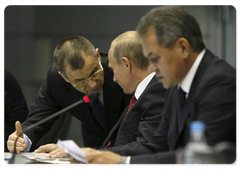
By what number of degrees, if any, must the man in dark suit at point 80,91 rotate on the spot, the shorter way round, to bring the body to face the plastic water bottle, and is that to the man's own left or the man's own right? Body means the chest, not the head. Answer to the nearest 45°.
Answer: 0° — they already face it

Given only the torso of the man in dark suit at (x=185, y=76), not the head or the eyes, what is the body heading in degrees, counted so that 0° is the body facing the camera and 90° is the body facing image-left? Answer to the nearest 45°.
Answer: approximately 90°

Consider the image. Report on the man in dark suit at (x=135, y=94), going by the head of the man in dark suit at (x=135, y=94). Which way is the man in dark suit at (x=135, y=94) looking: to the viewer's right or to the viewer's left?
to the viewer's left

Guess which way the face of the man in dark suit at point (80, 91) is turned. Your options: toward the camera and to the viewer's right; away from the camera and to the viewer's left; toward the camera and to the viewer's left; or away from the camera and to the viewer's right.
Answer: toward the camera and to the viewer's right

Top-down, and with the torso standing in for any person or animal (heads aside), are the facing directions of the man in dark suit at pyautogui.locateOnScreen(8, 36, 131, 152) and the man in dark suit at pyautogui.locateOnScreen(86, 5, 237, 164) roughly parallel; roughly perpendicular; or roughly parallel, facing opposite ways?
roughly perpendicular

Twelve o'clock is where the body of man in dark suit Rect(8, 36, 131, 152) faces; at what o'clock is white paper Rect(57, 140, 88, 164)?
The white paper is roughly at 12 o'clock from the man in dark suit.

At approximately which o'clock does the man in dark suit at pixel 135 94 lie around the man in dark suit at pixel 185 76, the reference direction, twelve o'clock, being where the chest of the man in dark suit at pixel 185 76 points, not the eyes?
the man in dark suit at pixel 135 94 is roughly at 2 o'clock from the man in dark suit at pixel 185 76.
